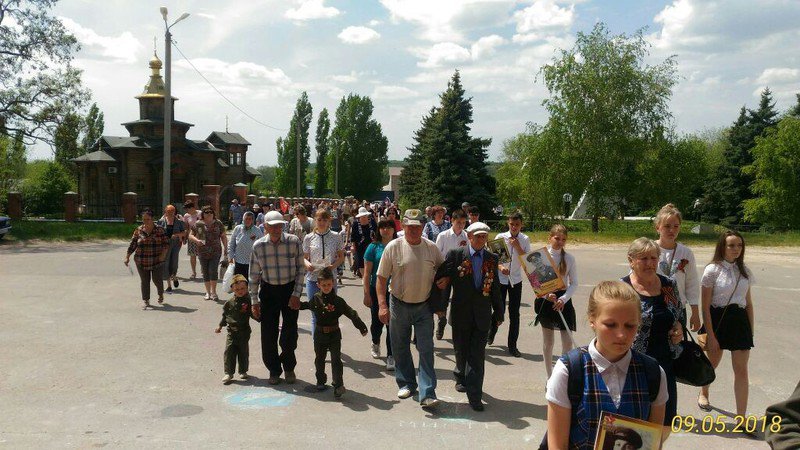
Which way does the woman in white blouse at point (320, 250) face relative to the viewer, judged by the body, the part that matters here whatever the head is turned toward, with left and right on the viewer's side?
facing the viewer

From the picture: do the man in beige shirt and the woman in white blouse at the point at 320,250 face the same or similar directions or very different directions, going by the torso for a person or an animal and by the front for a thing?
same or similar directions

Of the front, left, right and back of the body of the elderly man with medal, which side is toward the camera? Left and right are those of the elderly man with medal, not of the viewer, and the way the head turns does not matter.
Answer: front

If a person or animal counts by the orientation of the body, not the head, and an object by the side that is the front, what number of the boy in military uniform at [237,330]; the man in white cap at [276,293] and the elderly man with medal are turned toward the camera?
3

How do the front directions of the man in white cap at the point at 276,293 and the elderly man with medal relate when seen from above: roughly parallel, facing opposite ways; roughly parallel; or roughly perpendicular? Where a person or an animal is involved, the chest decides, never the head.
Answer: roughly parallel

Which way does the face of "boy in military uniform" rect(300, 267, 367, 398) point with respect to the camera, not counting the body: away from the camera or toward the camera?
toward the camera

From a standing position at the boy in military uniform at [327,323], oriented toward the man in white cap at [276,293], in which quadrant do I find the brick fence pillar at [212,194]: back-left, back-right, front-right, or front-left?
front-right

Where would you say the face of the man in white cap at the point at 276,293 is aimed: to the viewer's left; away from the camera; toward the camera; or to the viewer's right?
toward the camera

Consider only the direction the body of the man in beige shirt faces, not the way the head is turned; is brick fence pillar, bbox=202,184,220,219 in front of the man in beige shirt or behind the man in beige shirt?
behind

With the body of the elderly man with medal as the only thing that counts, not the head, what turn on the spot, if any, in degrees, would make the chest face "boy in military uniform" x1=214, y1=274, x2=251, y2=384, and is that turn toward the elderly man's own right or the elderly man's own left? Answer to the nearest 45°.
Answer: approximately 90° to the elderly man's own right

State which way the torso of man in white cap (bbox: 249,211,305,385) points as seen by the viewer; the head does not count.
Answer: toward the camera

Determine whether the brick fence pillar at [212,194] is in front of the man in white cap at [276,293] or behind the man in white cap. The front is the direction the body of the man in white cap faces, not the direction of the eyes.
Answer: behind

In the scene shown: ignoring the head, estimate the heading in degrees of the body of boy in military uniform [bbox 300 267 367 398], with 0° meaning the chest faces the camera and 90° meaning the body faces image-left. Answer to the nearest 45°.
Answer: approximately 0°

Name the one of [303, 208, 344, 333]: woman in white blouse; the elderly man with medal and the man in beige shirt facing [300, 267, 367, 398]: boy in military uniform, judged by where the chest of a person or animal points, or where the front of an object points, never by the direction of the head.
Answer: the woman in white blouse

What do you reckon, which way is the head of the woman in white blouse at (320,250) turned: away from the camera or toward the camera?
toward the camera
